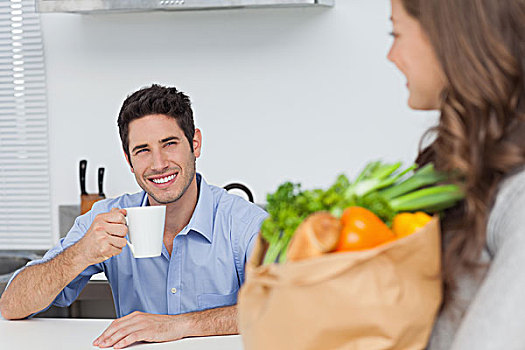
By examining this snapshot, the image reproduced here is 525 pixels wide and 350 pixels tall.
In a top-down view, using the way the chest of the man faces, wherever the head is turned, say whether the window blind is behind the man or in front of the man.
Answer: behind

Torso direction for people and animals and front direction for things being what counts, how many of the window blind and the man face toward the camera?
2

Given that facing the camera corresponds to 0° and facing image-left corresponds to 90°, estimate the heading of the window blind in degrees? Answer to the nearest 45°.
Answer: approximately 0°

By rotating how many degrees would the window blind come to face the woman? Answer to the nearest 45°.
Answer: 0° — it already faces them

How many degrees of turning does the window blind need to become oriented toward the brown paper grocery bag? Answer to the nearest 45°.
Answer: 0° — it already faces it

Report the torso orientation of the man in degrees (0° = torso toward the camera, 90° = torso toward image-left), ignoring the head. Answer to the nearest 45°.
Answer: approximately 0°

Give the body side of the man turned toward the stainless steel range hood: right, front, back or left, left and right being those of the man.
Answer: back

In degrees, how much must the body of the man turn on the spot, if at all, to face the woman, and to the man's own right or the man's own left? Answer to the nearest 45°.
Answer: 0° — they already face them
